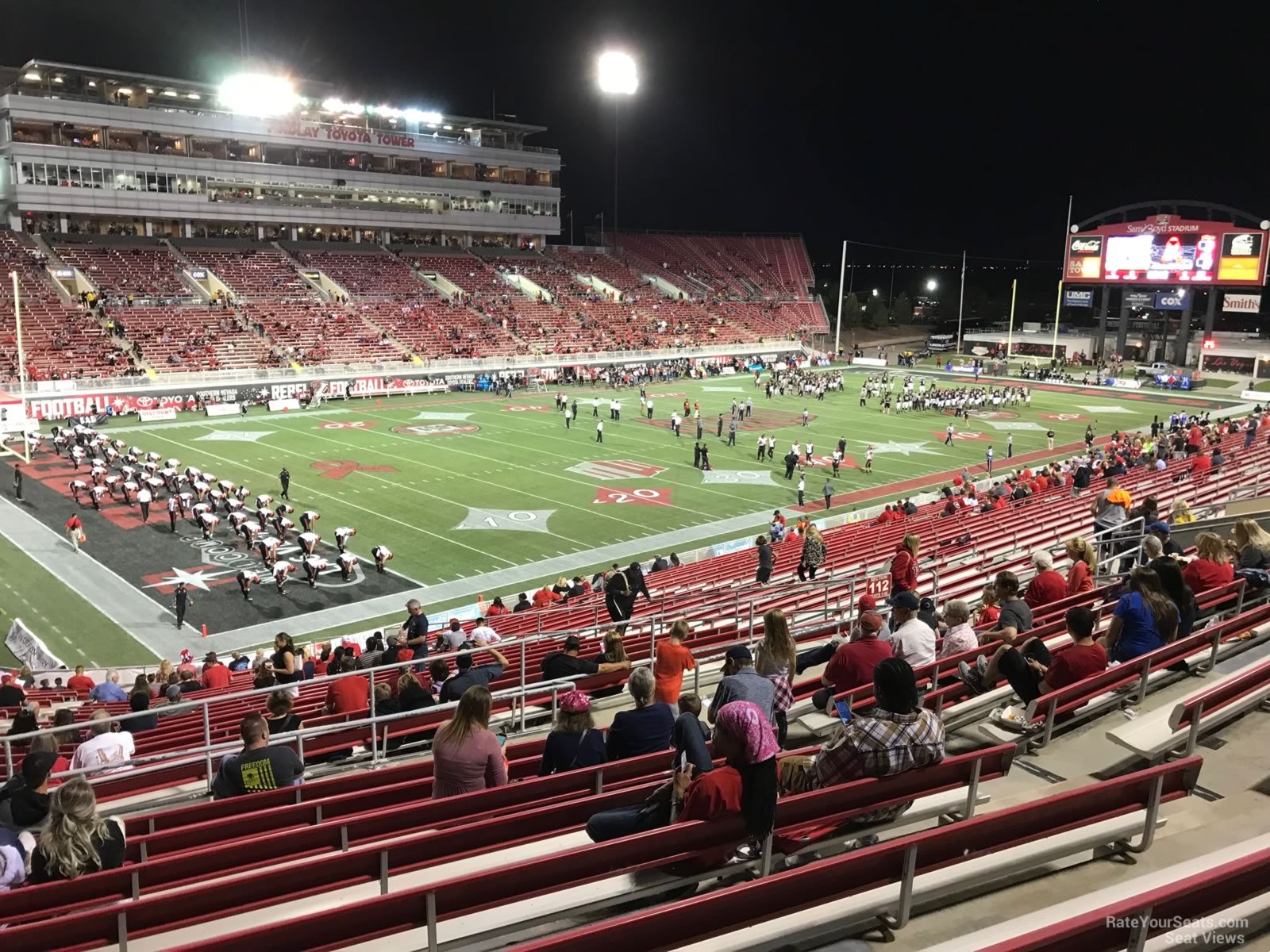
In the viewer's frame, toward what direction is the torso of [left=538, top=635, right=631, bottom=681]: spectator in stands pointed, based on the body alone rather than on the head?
away from the camera

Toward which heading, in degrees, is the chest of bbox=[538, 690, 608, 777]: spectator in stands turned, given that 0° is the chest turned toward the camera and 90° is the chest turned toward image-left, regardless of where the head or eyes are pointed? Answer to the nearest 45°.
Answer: approximately 180°

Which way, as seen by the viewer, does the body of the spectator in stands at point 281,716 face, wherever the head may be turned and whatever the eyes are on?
away from the camera

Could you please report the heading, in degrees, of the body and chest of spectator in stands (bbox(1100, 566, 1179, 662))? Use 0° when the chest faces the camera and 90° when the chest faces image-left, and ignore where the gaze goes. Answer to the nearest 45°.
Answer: approximately 135°

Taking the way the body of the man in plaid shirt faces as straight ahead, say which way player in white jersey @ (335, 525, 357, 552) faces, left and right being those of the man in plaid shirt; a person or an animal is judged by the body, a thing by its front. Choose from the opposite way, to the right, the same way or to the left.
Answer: to the right

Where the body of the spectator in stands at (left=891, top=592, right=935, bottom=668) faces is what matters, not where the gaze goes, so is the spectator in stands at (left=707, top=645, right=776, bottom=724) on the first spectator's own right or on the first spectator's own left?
on the first spectator's own left

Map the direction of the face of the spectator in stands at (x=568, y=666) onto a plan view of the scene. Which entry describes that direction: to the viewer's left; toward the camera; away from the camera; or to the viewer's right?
away from the camera

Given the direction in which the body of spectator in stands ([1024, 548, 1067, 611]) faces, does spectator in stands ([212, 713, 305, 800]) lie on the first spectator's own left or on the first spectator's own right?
on the first spectator's own left

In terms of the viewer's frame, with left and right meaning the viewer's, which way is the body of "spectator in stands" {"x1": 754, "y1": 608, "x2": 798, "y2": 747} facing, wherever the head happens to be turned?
facing away from the viewer

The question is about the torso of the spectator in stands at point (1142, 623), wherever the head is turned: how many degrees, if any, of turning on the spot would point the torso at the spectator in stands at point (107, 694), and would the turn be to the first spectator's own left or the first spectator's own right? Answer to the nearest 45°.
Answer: approximately 45° to the first spectator's own left

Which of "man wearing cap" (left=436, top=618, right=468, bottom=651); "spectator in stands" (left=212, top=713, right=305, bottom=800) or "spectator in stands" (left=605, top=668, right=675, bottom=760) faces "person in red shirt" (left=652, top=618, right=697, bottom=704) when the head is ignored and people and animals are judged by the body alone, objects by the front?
"spectator in stands" (left=605, top=668, right=675, bottom=760)

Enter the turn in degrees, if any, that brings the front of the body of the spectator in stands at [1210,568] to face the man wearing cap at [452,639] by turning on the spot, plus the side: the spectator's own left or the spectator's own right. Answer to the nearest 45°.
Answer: approximately 45° to the spectator's own left

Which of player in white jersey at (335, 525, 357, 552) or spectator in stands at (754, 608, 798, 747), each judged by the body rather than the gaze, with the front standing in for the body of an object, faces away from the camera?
the spectator in stands

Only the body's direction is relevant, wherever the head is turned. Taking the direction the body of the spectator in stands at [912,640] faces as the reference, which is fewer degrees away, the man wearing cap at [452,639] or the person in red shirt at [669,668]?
the man wearing cap
